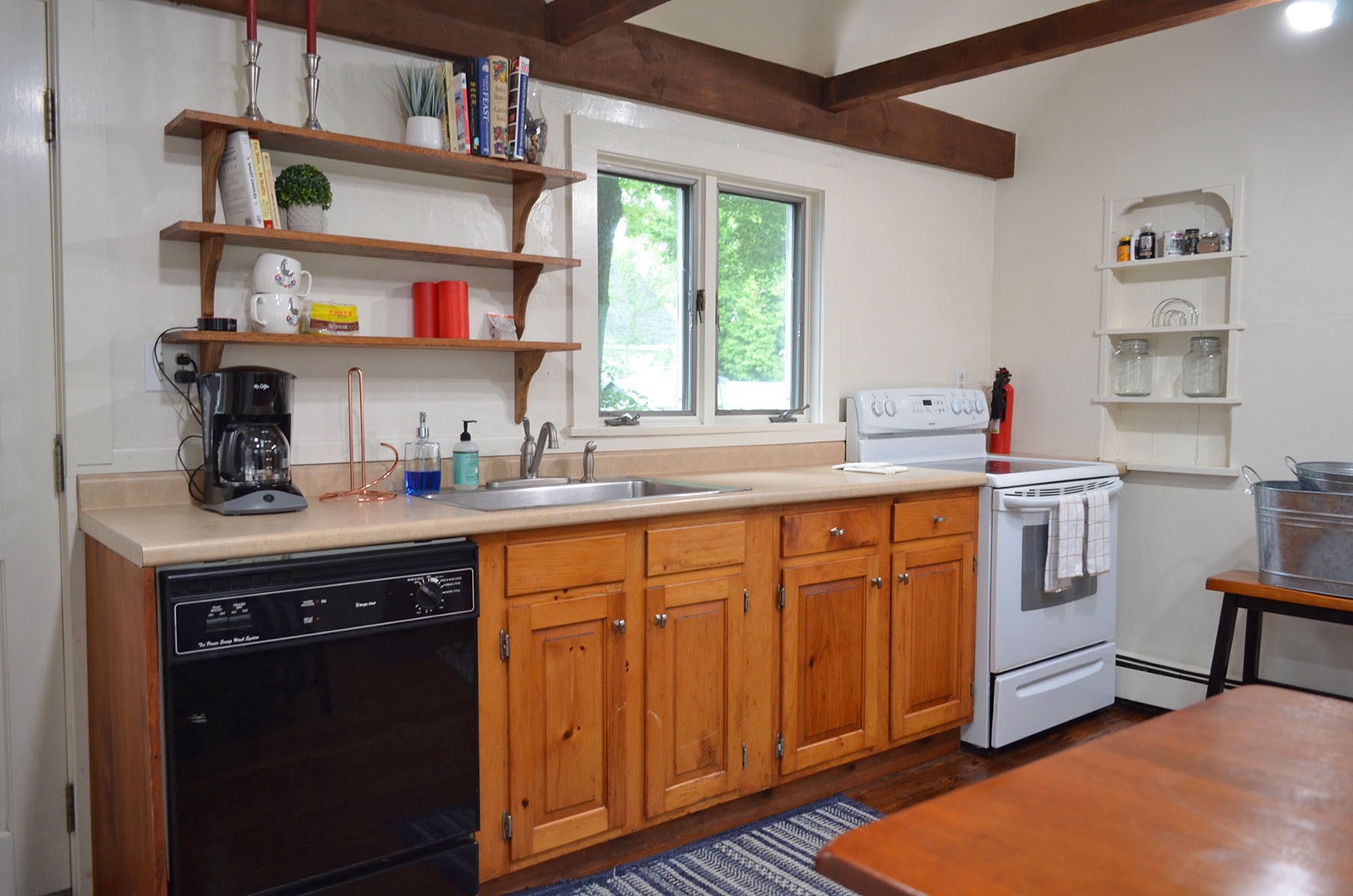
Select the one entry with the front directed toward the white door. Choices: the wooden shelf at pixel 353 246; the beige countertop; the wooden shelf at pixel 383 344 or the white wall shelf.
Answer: the white wall shelf

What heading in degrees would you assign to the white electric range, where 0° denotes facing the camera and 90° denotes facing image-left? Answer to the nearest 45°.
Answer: approximately 315°

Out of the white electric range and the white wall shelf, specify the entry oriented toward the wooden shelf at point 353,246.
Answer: the white wall shelf

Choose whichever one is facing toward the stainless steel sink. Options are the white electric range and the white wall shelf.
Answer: the white wall shelf

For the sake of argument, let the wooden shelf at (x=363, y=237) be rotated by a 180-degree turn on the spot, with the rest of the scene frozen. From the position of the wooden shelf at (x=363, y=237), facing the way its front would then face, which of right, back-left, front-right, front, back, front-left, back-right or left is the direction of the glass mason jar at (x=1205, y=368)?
back-right

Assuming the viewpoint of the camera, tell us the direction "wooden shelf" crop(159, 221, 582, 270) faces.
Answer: facing the viewer and to the right of the viewer
